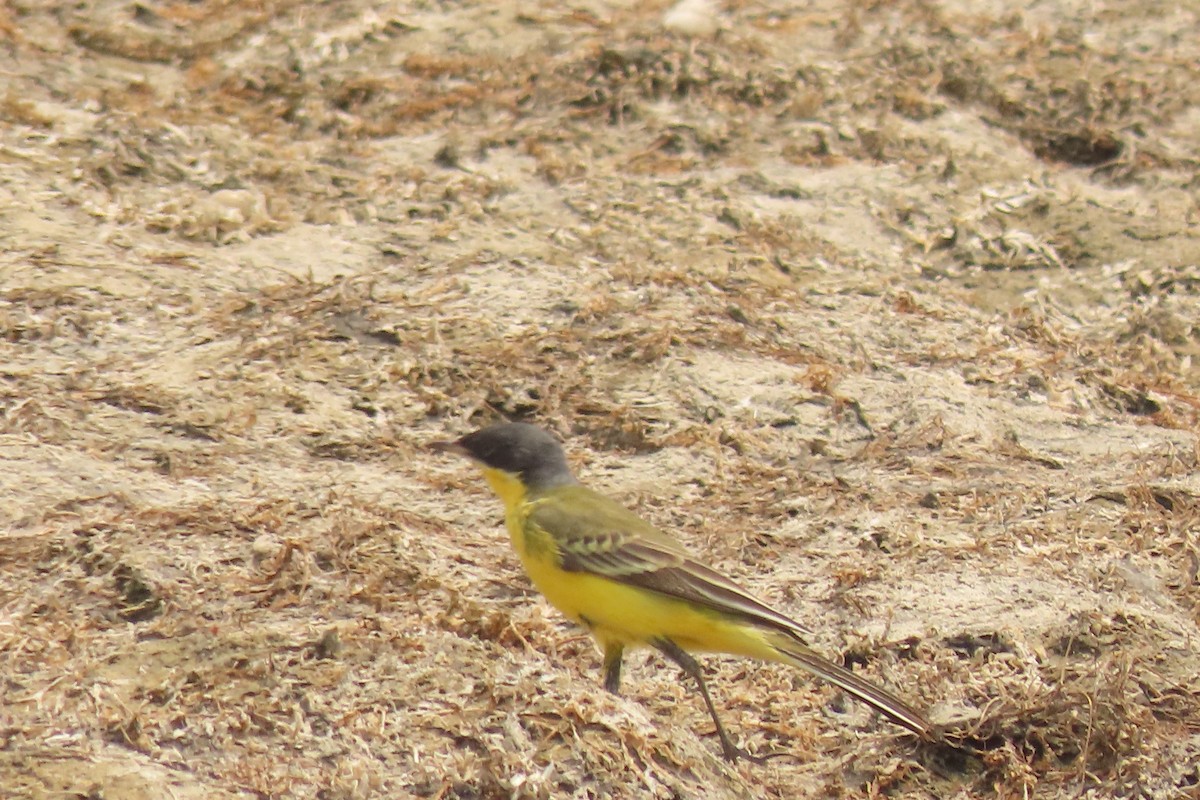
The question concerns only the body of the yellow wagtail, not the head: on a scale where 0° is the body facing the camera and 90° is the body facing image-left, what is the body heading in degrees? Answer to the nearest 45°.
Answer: approximately 90°
